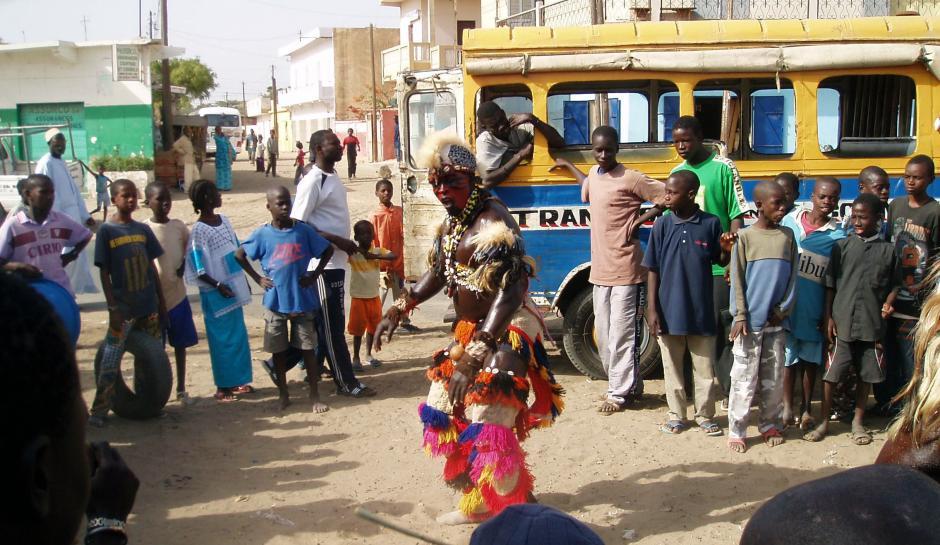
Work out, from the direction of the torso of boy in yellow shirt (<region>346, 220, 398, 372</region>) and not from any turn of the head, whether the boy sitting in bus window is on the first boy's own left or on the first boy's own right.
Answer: on the first boy's own left

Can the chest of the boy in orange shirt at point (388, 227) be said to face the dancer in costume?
yes

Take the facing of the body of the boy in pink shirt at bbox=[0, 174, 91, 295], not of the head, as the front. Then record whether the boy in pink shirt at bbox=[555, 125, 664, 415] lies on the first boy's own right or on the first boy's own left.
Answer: on the first boy's own left

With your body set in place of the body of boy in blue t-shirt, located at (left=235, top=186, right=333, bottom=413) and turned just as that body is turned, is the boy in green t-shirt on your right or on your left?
on your left

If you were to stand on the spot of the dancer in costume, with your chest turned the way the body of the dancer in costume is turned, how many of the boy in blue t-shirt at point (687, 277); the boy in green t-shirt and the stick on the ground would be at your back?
2

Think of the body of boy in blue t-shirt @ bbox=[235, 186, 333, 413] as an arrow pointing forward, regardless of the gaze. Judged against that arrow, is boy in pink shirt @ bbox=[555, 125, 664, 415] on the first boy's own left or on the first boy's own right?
on the first boy's own left

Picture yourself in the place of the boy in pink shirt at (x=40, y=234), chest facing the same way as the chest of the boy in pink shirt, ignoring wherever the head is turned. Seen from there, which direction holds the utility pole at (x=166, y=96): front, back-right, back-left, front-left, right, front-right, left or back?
back

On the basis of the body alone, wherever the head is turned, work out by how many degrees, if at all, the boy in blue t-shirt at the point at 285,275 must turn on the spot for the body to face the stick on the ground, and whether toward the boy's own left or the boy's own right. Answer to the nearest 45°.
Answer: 0° — they already face it
